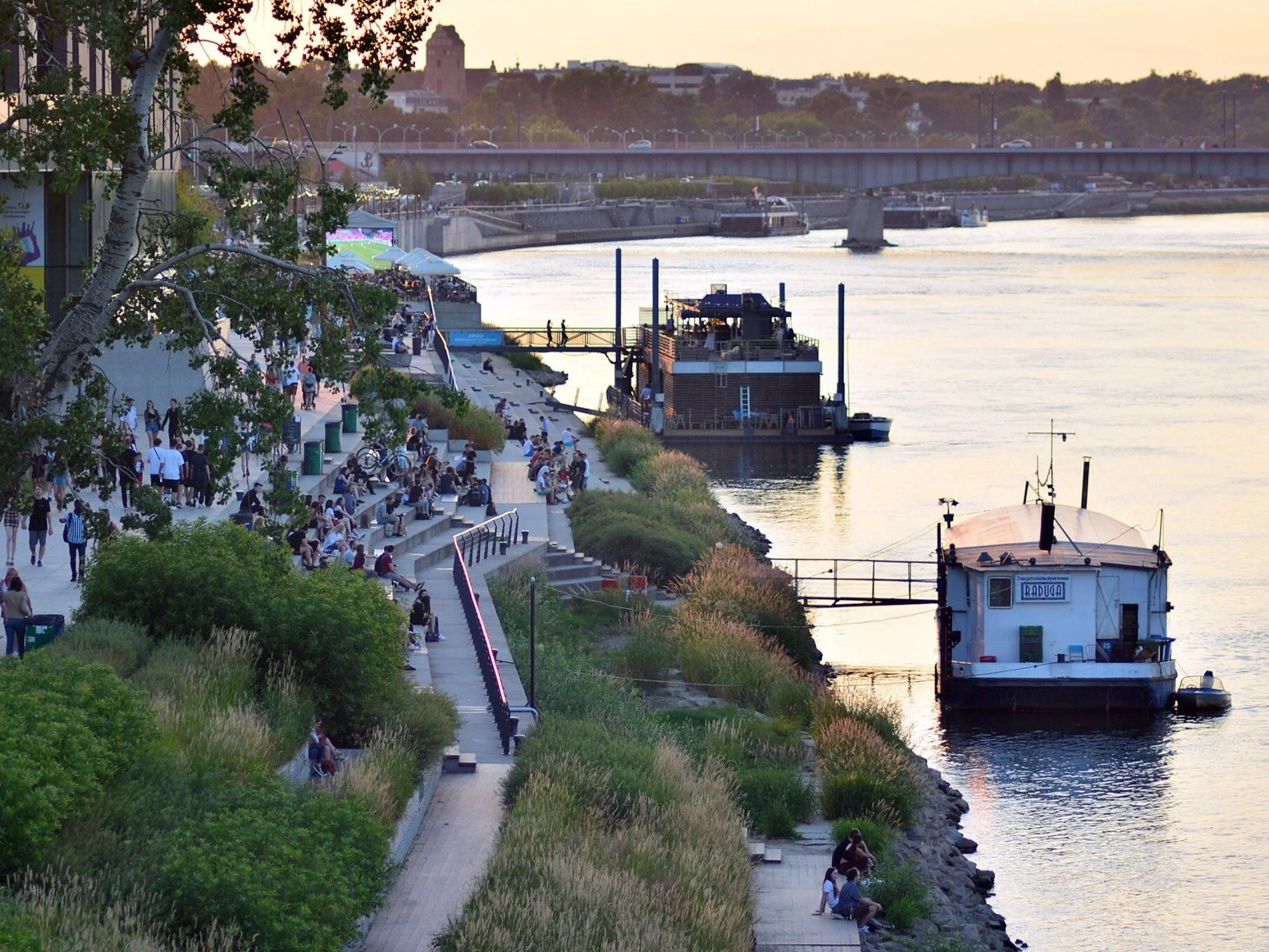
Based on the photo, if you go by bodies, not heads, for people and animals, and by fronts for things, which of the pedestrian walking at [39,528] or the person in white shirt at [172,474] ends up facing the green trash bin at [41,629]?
the pedestrian walking

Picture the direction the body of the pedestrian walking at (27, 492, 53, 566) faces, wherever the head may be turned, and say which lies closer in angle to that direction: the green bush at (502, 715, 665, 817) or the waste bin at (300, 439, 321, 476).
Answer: the green bush

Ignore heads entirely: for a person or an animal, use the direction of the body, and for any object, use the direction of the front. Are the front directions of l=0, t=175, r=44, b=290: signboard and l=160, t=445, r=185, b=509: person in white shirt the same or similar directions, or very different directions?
very different directions

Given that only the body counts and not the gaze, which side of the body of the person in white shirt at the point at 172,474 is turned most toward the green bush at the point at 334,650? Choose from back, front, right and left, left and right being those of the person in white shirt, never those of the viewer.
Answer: back

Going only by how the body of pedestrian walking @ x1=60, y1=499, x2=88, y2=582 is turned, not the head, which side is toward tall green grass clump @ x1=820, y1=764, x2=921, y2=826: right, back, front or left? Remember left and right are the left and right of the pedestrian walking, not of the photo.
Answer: left

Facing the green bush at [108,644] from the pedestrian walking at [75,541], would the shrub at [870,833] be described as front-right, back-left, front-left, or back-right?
front-left

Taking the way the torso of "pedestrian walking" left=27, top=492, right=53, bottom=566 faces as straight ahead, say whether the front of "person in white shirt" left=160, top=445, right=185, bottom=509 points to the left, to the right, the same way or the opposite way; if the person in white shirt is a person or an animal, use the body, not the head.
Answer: the opposite way

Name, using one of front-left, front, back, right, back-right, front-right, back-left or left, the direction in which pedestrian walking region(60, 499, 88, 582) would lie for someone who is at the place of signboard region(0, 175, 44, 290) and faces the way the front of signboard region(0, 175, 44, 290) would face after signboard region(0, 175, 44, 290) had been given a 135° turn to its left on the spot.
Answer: back-right

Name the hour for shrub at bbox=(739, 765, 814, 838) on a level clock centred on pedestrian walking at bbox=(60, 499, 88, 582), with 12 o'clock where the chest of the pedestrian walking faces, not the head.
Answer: The shrub is roughly at 10 o'clock from the pedestrian walking.

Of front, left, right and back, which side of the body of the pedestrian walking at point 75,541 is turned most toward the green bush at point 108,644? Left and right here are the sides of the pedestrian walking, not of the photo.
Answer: front

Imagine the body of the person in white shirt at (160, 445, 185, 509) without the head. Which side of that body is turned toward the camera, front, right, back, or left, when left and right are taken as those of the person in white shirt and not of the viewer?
back

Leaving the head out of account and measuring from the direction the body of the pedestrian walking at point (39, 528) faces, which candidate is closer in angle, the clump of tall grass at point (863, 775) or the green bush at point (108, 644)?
the green bush

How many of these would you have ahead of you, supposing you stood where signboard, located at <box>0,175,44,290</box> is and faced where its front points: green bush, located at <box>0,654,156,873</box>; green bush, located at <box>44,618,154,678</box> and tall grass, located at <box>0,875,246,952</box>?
3
